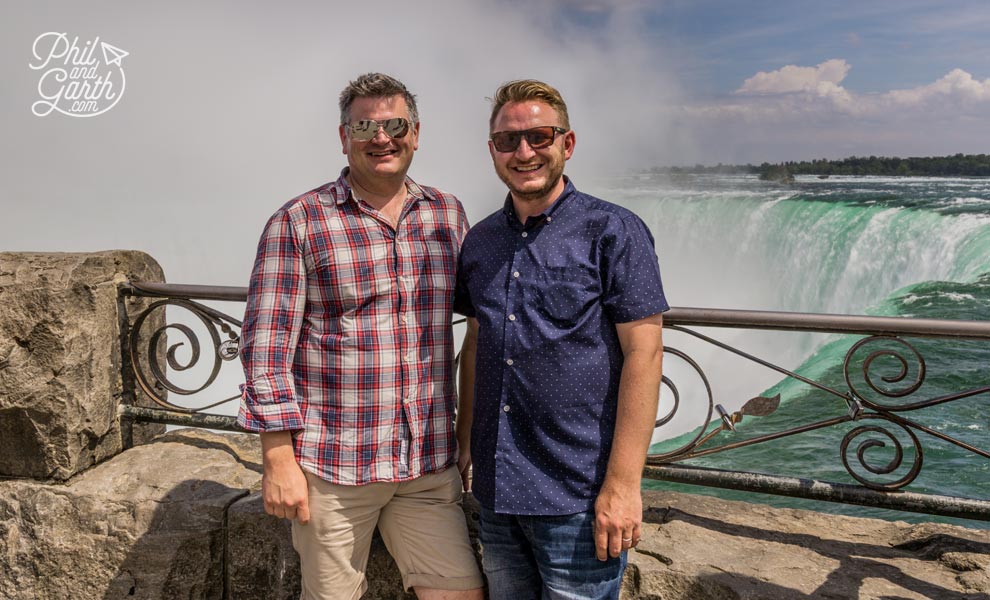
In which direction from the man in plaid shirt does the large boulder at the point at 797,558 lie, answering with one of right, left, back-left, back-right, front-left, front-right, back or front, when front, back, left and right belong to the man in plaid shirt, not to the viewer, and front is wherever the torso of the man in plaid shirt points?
front-left

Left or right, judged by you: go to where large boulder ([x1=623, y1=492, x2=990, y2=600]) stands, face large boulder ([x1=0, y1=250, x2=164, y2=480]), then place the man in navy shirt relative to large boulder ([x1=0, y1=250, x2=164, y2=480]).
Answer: left

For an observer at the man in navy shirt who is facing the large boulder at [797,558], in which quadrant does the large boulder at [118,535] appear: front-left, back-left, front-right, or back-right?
back-left

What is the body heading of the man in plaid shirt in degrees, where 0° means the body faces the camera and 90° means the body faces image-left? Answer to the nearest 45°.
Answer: approximately 315°

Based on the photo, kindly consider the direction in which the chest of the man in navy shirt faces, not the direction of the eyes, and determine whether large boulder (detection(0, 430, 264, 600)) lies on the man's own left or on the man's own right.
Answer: on the man's own right

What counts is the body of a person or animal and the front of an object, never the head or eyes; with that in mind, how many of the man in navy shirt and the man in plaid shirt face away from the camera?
0

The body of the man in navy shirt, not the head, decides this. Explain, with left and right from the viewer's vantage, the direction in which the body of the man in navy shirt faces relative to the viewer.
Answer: facing the viewer and to the left of the viewer
